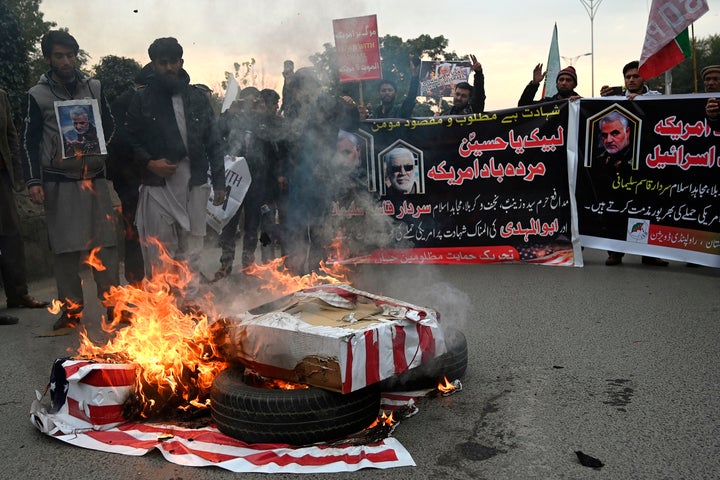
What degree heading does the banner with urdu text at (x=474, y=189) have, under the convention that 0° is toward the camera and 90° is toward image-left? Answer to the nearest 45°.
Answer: approximately 0°

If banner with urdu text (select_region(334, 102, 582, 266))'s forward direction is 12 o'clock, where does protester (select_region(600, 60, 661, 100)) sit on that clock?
The protester is roughly at 9 o'clock from the banner with urdu text.

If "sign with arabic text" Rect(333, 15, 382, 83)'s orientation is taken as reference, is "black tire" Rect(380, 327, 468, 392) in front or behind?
in front

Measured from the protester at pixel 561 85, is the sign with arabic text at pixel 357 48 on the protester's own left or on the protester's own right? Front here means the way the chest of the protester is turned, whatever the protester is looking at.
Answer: on the protester's own right

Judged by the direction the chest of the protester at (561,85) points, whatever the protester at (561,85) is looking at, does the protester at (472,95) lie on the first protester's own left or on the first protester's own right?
on the first protester's own right

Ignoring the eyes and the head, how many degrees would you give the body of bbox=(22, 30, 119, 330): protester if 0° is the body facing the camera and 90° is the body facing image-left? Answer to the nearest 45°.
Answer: approximately 0°

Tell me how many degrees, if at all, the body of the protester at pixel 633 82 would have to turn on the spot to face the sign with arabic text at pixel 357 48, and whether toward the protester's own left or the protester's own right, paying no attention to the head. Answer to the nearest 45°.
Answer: approximately 45° to the protester's own right

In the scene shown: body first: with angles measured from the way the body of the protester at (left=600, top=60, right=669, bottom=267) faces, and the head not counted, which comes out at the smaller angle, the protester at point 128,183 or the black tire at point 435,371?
the black tire

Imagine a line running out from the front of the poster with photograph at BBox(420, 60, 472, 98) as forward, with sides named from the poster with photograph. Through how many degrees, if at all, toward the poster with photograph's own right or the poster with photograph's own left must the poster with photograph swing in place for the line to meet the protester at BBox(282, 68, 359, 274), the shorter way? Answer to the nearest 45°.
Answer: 0° — it already faces them
